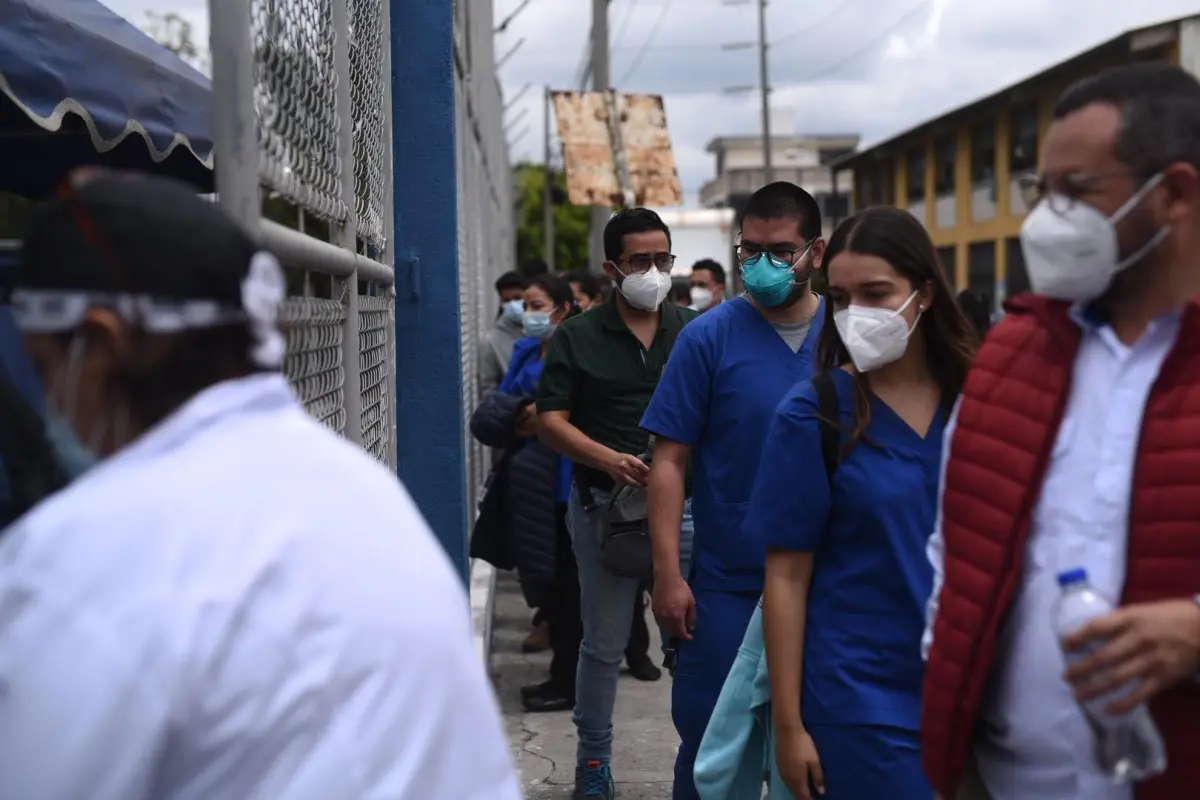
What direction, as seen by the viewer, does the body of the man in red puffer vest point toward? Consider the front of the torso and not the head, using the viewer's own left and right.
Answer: facing the viewer and to the left of the viewer

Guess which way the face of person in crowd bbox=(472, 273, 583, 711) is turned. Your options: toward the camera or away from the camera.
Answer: toward the camera

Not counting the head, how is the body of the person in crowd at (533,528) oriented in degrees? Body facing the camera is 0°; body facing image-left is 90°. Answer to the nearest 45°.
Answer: approximately 45°

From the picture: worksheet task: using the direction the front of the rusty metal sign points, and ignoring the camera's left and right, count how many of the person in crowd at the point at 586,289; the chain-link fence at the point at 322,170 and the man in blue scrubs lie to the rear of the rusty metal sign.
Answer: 3

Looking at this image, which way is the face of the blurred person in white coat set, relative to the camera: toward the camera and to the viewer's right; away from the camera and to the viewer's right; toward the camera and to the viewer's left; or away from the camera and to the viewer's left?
away from the camera and to the viewer's left

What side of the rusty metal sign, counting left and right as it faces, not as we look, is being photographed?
back

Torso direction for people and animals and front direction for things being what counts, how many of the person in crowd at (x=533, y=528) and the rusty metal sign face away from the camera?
1

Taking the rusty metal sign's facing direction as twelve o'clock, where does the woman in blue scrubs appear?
The woman in blue scrubs is roughly at 6 o'clock from the rusty metal sign.

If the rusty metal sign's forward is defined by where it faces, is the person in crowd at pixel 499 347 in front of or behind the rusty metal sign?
behind

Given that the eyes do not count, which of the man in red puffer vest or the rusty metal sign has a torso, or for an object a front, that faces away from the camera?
the rusty metal sign

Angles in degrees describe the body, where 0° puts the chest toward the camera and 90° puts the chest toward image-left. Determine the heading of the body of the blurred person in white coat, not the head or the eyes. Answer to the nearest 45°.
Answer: approximately 135°

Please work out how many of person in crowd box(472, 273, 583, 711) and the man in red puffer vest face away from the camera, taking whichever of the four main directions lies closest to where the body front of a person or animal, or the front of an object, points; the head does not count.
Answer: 0

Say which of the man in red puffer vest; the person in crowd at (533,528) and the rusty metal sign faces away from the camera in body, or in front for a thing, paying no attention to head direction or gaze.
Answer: the rusty metal sign

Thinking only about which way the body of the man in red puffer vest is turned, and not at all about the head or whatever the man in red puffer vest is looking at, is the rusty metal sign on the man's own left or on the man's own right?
on the man's own right

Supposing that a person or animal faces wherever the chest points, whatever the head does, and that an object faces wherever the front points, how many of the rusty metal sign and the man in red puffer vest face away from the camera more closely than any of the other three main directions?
1

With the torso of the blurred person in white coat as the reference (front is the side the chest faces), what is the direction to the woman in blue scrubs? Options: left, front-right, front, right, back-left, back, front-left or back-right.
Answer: right
